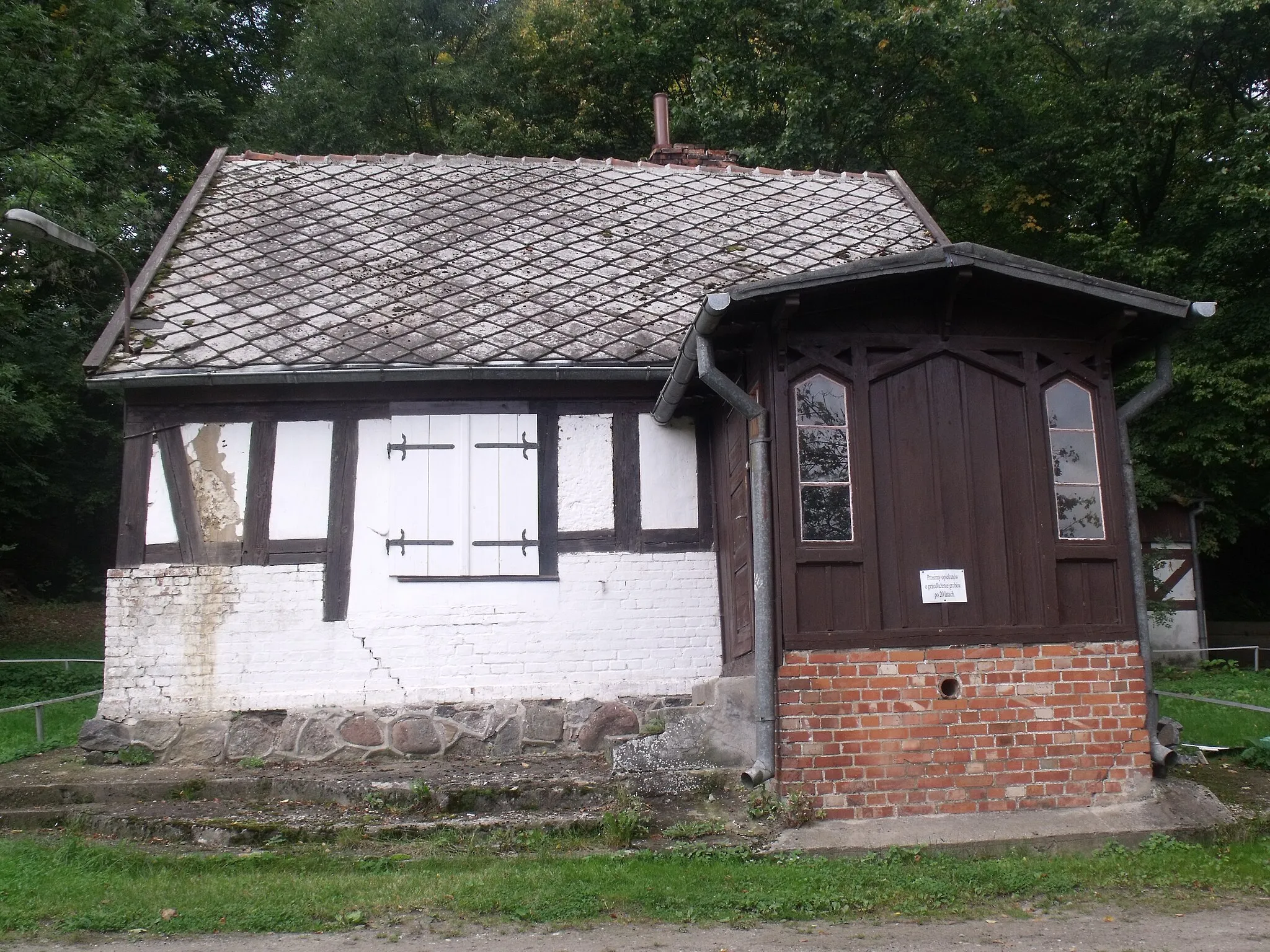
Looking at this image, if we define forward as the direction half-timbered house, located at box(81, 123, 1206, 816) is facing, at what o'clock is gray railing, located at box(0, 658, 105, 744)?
The gray railing is roughly at 4 o'clock from the half-timbered house.

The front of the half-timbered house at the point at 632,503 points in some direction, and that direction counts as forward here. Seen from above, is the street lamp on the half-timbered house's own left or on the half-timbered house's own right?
on the half-timbered house's own right

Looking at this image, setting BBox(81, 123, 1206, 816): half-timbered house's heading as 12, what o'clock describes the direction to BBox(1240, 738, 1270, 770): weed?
The weed is roughly at 9 o'clock from the half-timbered house.

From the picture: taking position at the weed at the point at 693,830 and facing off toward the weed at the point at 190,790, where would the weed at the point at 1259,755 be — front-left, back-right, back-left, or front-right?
back-right

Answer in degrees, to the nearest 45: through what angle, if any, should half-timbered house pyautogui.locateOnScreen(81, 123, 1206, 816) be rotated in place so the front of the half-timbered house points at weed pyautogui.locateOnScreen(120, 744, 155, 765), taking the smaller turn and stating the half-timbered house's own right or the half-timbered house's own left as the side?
approximately 90° to the half-timbered house's own right

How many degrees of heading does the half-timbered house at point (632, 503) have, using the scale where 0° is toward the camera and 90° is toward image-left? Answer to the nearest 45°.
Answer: approximately 0°

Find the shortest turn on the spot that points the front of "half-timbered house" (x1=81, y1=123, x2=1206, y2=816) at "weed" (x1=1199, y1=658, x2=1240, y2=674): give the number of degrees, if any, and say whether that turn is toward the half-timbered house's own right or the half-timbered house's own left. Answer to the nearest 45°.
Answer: approximately 135° to the half-timbered house's own left
